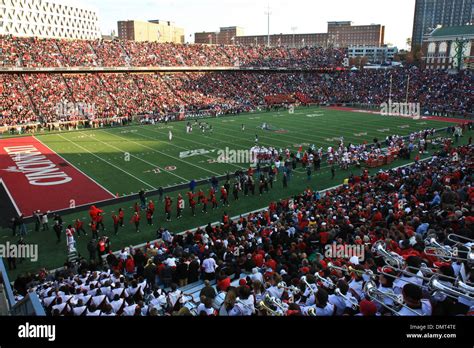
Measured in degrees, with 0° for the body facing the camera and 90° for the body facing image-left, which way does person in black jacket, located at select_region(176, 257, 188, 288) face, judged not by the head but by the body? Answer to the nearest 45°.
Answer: approximately 180°

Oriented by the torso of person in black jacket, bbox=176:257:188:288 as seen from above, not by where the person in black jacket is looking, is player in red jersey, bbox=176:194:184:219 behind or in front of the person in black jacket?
in front

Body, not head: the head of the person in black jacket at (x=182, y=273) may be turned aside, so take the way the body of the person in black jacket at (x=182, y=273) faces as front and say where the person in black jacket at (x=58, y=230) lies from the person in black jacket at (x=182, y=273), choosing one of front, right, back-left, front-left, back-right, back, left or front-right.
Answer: front-left

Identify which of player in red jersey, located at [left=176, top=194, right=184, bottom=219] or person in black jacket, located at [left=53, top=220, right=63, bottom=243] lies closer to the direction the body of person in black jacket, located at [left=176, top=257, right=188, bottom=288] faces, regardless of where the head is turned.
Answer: the player in red jersey

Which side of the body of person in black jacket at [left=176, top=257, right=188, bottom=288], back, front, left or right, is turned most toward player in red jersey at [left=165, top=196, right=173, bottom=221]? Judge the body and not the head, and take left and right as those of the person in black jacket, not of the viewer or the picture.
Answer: front
